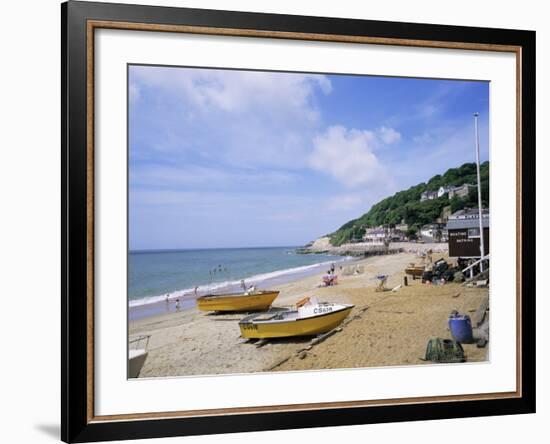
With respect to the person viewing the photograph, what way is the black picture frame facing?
facing the viewer and to the right of the viewer
